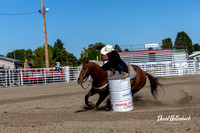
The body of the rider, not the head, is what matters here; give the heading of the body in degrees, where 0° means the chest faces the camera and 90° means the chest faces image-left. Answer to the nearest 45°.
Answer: approximately 90°

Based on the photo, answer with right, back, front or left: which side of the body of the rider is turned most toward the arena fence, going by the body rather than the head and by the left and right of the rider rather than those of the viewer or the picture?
right
